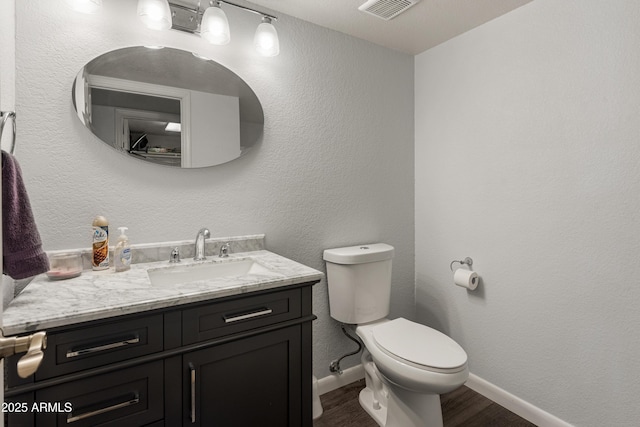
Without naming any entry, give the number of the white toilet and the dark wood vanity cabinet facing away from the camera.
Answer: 0

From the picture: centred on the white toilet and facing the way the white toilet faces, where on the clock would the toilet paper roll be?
The toilet paper roll is roughly at 9 o'clock from the white toilet.

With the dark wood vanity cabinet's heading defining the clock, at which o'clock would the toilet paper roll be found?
The toilet paper roll is roughly at 10 o'clock from the dark wood vanity cabinet.

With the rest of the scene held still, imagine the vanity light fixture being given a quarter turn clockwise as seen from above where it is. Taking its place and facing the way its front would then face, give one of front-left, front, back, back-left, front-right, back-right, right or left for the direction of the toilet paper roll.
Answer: back-left

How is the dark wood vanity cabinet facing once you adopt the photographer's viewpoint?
facing the viewer and to the right of the viewer

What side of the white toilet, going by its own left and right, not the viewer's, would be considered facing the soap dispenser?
right

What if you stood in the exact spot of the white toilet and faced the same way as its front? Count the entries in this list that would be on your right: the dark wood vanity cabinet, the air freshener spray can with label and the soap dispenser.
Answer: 3

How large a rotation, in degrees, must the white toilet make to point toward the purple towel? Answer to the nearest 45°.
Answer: approximately 90° to its right

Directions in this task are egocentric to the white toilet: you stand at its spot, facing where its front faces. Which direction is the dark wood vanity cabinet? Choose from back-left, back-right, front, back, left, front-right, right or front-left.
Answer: right

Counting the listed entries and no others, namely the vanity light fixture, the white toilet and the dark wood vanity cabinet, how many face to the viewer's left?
0

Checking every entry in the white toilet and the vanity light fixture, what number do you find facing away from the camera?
0

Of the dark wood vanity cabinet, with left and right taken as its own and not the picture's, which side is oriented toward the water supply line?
left

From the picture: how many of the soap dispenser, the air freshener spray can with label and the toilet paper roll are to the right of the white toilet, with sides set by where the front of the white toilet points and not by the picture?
2
